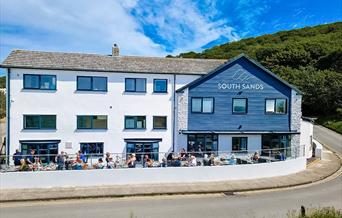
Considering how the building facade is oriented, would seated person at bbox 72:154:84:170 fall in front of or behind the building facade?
in front

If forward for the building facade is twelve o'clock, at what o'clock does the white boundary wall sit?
The white boundary wall is roughly at 12 o'clock from the building facade.

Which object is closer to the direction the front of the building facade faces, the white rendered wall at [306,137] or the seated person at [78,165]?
the seated person

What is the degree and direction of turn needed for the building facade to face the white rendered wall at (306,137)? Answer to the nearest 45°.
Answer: approximately 90° to its left

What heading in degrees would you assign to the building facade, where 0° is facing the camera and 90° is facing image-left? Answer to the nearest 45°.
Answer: approximately 0°
